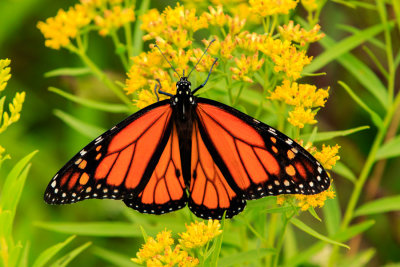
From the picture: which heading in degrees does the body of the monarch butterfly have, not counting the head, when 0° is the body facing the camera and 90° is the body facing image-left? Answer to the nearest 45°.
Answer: approximately 180°

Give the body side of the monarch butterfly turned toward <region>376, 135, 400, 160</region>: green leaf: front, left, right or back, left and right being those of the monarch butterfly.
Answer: right

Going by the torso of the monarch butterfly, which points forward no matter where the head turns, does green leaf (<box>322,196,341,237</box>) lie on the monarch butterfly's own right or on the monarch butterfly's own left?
on the monarch butterfly's own right

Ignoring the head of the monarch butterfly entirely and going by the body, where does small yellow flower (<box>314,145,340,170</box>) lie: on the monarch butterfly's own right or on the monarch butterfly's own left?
on the monarch butterfly's own right

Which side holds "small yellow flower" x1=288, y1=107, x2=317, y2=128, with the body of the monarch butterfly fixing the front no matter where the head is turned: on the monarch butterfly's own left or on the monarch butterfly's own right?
on the monarch butterfly's own right

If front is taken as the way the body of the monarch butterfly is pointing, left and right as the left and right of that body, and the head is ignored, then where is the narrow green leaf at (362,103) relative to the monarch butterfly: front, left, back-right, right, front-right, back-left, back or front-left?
right

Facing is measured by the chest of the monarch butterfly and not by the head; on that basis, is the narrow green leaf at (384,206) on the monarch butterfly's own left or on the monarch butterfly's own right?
on the monarch butterfly's own right
